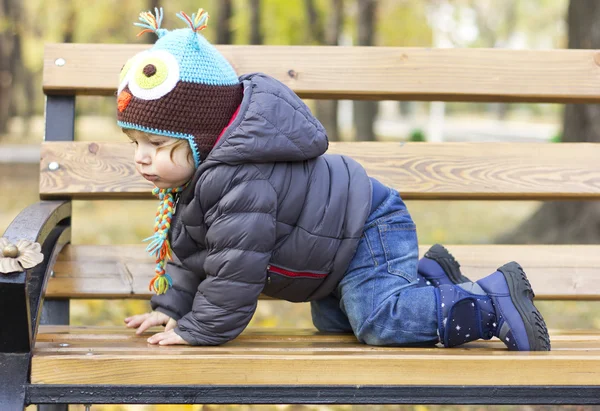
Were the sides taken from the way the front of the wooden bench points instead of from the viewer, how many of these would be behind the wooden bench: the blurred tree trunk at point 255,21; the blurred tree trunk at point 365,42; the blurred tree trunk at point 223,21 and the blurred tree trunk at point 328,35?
4

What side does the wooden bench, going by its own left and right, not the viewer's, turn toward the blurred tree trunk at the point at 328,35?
back

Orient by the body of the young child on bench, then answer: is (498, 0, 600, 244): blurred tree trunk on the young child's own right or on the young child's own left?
on the young child's own right

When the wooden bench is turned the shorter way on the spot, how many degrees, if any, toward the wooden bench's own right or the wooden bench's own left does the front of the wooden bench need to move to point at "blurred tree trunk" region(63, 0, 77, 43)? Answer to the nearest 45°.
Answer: approximately 180°

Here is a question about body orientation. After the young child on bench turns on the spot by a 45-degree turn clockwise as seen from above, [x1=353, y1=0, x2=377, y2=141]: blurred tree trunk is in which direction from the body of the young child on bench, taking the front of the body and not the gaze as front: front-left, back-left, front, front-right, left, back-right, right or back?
front-right

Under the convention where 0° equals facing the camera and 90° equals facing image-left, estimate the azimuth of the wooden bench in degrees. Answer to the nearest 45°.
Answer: approximately 0°

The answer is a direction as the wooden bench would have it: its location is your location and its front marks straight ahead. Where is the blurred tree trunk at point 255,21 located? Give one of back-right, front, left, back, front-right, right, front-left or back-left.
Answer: back

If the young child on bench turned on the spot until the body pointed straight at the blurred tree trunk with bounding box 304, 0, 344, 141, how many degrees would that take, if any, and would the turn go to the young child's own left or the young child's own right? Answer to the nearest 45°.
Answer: approximately 90° to the young child's own right

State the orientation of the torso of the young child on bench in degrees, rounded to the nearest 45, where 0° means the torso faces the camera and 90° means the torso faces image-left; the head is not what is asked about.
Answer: approximately 90°

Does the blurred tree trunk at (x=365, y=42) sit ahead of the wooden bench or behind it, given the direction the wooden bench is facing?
behind
